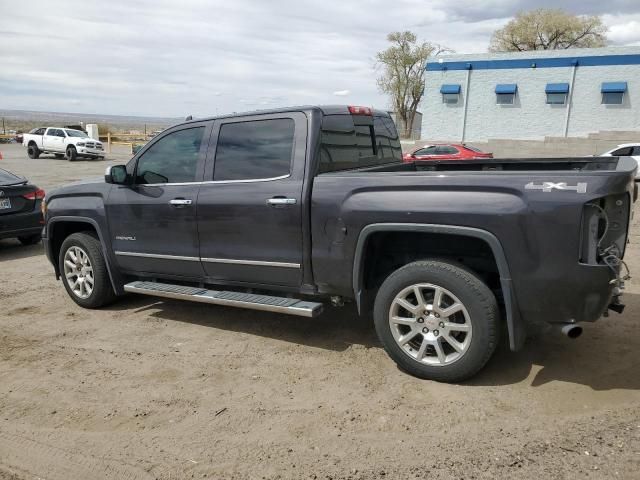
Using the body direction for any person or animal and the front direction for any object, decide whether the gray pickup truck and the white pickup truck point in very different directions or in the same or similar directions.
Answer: very different directions

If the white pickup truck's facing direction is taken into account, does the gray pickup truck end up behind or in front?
in front

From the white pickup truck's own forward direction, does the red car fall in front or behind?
in front

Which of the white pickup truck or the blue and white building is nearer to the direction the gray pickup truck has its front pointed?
the white pickup truck

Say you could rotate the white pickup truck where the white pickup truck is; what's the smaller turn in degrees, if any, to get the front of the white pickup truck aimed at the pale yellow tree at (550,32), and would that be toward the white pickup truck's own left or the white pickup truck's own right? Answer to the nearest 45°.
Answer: approximately 45° to the white pickup truck's own left

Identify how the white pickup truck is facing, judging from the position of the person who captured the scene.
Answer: facing the viewer and to the right of the viewer

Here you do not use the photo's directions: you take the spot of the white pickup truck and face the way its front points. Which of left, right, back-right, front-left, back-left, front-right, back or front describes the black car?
front-right

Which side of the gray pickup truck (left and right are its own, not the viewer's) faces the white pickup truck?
front

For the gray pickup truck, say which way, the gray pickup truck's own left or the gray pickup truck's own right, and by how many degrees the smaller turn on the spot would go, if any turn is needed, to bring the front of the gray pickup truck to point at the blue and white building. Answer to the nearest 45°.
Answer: approximately 45° to the gray pickup truck's own right

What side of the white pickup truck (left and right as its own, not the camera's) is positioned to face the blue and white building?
front

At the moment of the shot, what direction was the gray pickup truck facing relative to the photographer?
facing away from the viewer and to the left of the viewer

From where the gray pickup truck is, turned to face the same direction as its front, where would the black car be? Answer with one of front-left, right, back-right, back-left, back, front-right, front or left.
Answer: front

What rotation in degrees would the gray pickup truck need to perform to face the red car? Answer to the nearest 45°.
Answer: approximately 45° to its right
